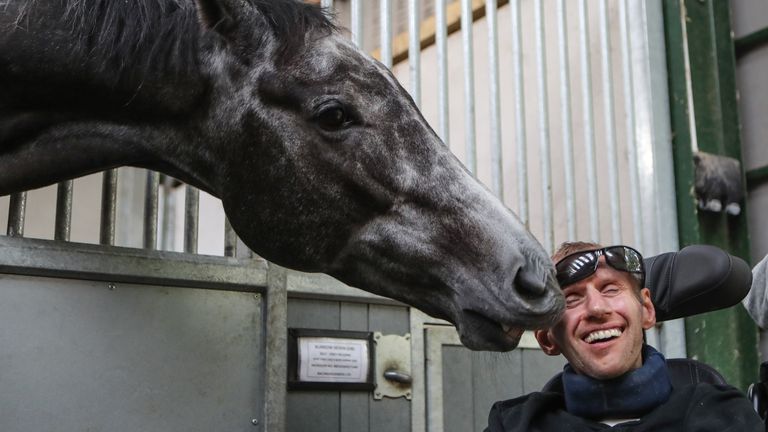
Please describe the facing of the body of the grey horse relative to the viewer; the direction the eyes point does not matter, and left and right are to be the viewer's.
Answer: facing to the right of the viewer

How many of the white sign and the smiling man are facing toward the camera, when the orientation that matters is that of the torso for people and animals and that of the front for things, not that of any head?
2

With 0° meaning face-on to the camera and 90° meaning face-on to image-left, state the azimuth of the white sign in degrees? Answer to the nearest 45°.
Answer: approximately 0°
